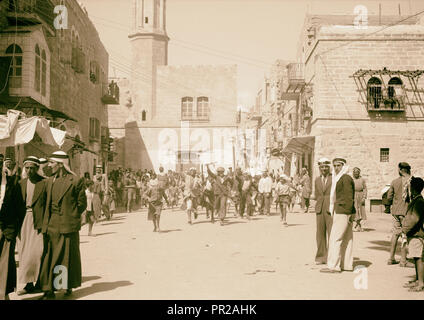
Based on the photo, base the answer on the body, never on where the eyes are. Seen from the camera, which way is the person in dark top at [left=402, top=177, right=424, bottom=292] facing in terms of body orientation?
to the viewer's left

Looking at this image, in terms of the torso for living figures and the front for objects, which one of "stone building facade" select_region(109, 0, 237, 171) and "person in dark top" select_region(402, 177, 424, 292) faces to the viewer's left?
the person in dark top

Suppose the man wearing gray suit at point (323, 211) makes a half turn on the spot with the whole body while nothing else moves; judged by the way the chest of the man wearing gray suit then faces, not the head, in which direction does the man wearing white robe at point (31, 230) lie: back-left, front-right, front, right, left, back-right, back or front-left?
back-left

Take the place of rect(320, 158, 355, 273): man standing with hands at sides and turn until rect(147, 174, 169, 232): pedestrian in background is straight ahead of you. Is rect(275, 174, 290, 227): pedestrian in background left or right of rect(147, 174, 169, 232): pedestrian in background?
right

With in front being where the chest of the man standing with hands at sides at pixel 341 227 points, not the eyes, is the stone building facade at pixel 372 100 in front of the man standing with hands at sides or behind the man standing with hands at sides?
behind

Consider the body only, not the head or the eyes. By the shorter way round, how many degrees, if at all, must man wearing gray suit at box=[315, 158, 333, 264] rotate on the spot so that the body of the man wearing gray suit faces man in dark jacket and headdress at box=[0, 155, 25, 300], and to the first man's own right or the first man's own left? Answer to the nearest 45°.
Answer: approximately 45° to the first man's own right

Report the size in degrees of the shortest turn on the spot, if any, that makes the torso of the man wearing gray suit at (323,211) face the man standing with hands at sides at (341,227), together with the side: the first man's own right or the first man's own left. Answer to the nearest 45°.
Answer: approximately 45° to the first man's own left

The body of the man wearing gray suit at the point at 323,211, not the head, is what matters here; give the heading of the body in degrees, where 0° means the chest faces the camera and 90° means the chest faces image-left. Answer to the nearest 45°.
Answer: approximately 0°

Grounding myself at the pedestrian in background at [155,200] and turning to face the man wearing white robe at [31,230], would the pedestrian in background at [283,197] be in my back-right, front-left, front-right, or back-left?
back-left
